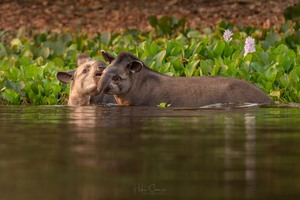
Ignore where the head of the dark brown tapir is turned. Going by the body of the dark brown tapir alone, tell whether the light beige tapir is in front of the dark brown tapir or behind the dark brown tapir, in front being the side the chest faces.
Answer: in front

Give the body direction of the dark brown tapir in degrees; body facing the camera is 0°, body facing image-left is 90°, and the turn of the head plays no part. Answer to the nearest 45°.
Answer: approximately 90°

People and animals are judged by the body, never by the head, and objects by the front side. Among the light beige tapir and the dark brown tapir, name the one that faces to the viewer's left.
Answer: the dark brown tapir

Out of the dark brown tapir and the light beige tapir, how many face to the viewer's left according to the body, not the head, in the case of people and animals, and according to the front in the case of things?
1
